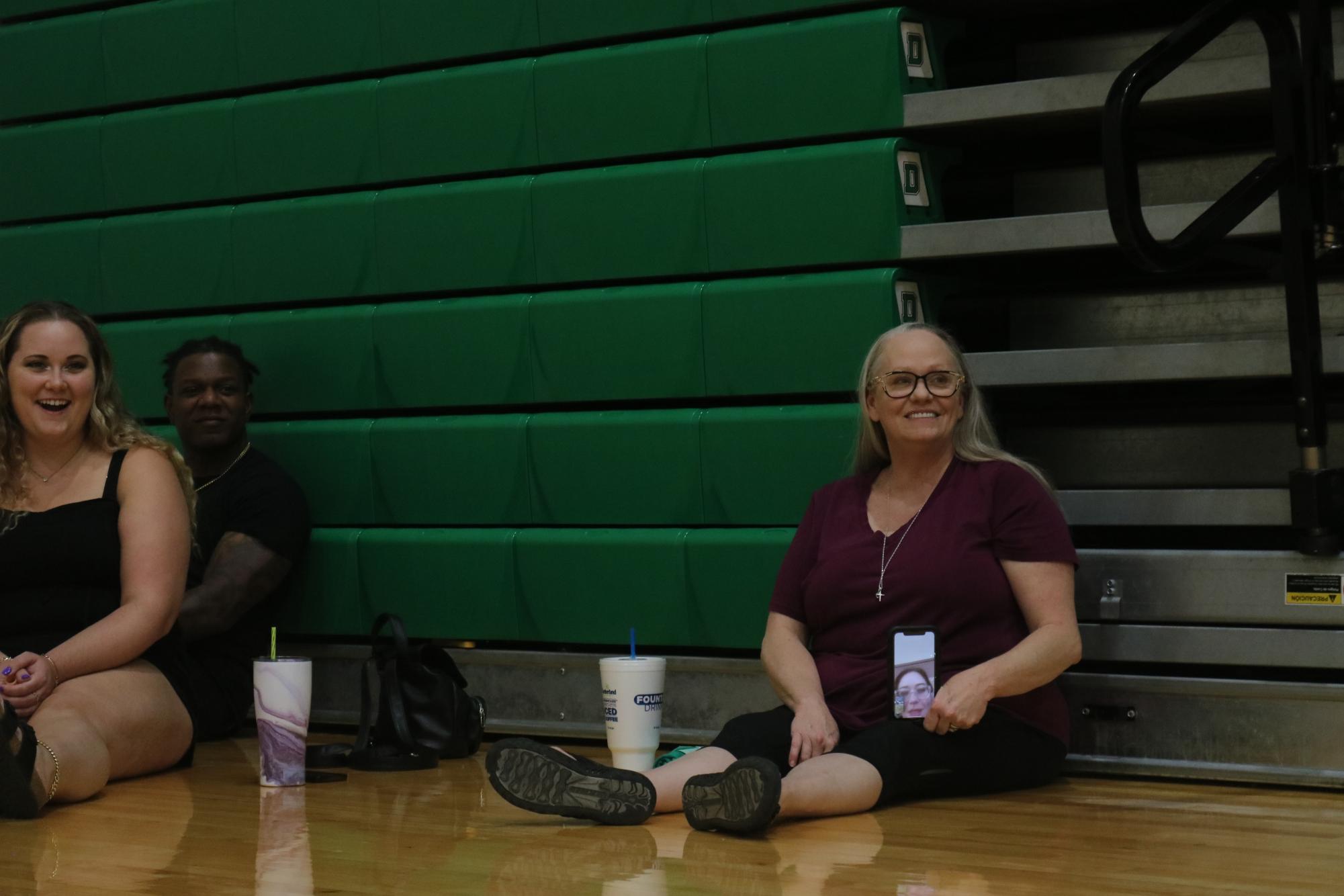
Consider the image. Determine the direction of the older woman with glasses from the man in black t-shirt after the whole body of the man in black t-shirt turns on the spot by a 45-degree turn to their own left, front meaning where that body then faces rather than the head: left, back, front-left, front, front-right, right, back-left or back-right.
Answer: front-left

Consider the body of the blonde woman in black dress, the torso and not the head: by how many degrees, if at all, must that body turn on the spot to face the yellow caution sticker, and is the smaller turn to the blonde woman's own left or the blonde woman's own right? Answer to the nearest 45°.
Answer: approximately 90° to the blonde woman's own left

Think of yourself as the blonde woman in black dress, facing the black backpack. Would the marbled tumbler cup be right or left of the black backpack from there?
right

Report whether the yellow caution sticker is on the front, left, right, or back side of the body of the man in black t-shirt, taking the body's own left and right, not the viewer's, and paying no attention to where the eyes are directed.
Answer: left

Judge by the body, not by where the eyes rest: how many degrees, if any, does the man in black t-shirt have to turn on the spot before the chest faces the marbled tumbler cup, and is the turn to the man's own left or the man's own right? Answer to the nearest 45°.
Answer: approximately 45° to the man's own left

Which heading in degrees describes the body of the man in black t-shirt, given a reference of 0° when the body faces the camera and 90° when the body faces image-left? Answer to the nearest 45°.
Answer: approximately 45°

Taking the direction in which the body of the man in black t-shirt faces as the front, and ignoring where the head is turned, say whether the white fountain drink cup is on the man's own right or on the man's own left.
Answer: on the man's own left
